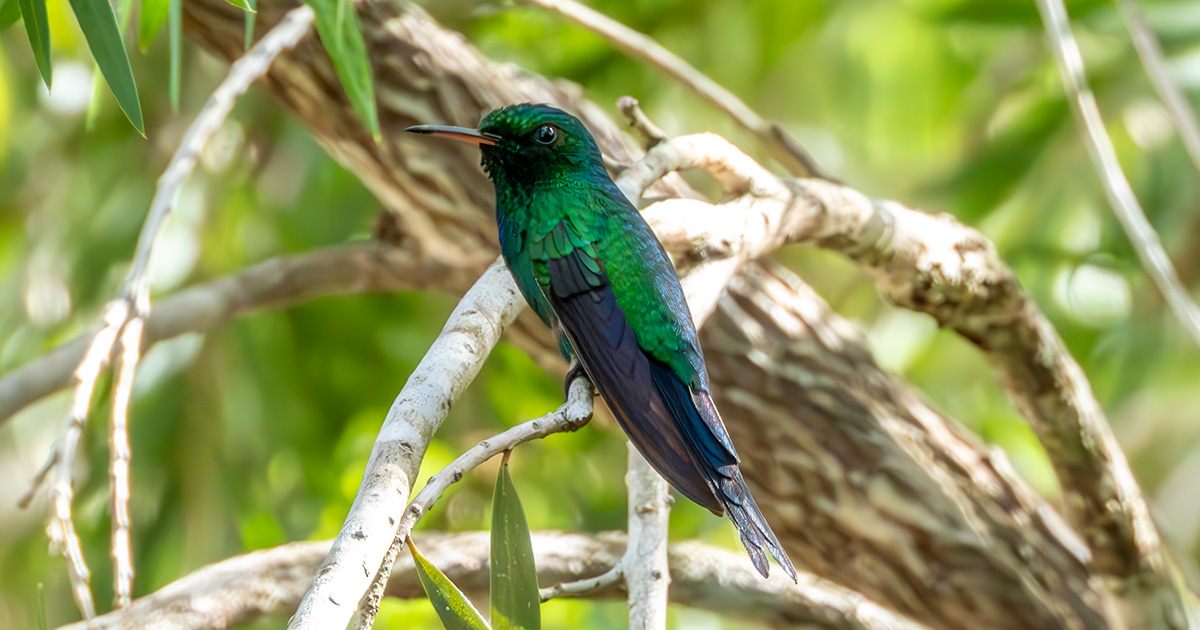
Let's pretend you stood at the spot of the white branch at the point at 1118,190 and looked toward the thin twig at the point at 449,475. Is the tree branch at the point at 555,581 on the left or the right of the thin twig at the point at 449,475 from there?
right

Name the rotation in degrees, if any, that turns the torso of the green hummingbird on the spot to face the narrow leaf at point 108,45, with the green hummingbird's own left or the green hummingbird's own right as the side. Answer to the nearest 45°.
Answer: approximately 45° to the green hummingbird's own left

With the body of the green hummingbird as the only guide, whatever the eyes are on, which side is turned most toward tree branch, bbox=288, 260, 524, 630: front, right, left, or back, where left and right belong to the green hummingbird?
front
